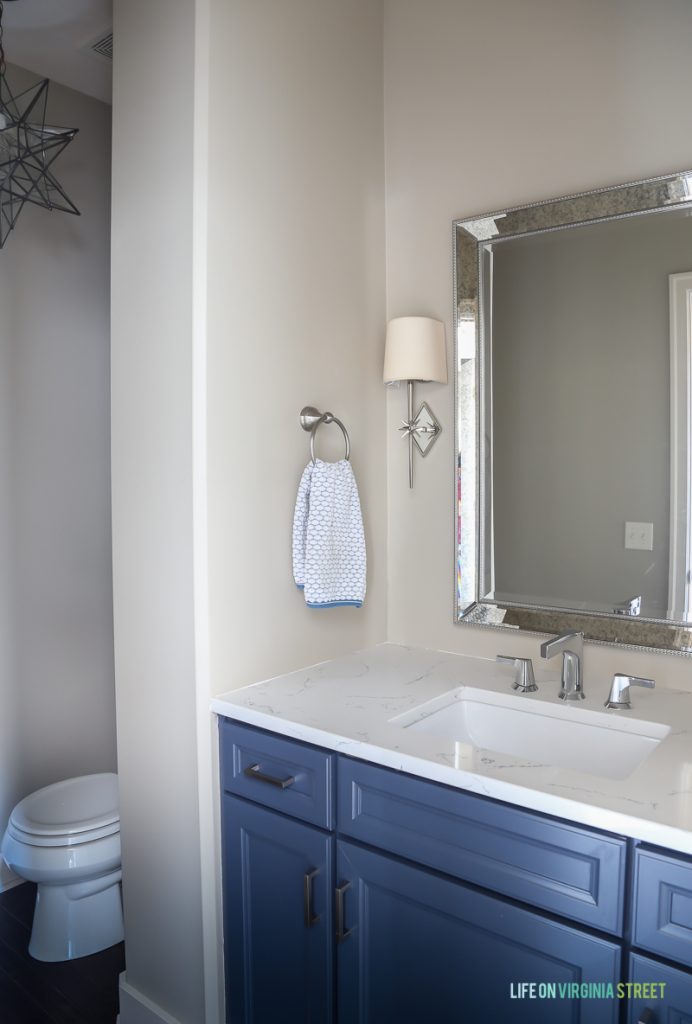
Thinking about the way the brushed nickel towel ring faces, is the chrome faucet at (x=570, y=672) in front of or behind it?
in front

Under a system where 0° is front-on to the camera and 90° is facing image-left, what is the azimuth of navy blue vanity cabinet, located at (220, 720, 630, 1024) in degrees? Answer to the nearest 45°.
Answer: approximately 45°

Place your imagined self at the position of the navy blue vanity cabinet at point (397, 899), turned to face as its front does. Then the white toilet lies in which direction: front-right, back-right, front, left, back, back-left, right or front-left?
right

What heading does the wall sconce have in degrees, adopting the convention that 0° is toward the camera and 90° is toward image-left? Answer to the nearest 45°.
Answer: approximately 45°

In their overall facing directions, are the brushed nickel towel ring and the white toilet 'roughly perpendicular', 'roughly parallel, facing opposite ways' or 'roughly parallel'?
roughly perpendicular
